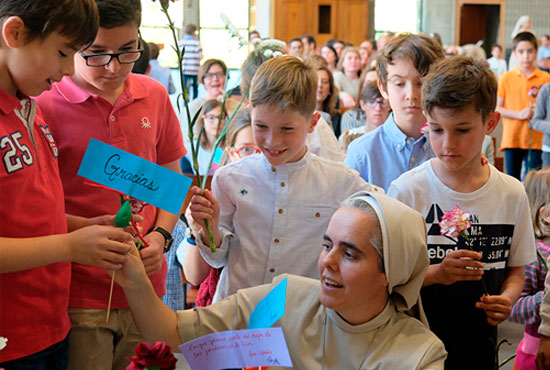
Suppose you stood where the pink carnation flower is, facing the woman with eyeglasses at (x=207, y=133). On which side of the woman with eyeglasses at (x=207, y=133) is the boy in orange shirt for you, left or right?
right

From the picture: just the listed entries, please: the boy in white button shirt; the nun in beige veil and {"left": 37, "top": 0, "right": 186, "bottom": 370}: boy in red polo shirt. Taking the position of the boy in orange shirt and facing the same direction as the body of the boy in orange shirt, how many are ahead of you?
3

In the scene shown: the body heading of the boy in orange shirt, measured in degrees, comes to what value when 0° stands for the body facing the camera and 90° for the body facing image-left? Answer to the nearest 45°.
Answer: approximately 0°

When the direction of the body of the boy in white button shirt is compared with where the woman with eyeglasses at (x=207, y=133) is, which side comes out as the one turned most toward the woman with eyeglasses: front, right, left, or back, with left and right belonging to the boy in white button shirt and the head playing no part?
back

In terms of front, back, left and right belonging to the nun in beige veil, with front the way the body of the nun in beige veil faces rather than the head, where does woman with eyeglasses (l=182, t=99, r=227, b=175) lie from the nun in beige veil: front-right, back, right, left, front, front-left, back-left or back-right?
back-right

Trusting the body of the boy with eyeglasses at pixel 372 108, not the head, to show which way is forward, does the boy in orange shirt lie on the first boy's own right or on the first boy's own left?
on the first boy's own left

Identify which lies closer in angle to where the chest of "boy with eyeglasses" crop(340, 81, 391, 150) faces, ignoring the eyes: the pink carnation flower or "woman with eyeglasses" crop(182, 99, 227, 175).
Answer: the pink carnation flower

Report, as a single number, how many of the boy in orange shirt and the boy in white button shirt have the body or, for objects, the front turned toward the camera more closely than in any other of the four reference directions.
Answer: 2

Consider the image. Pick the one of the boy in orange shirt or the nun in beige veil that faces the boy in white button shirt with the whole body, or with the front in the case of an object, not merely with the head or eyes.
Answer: the boy in orange shirt

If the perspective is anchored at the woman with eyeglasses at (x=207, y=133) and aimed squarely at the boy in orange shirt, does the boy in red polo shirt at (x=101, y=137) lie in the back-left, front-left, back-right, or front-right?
back-right
